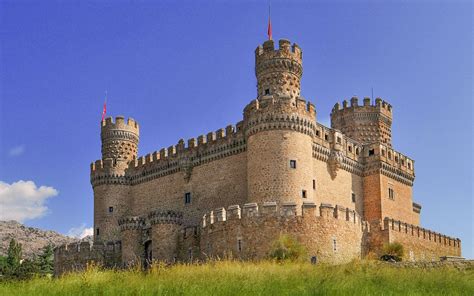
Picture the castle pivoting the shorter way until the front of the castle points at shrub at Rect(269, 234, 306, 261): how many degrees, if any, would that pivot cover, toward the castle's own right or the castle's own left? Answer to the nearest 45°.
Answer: approximately 45° to the castle's own left

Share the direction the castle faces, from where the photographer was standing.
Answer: facing the viewer and to the left of the viewer
